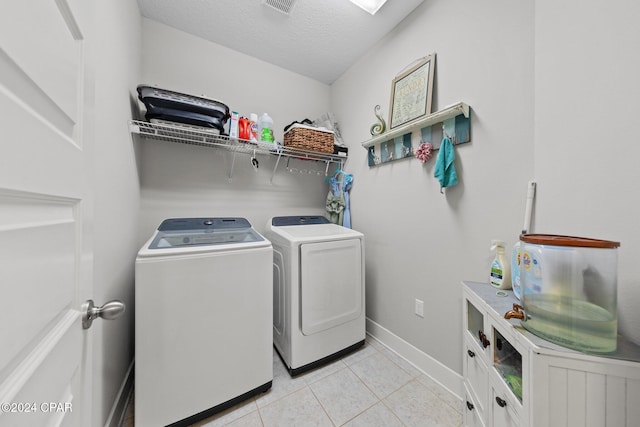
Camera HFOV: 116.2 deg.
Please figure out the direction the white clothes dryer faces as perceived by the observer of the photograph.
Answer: facing the viewer and to the right of the viewer

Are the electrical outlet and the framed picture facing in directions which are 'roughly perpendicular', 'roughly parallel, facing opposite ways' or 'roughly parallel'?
roughly parallel

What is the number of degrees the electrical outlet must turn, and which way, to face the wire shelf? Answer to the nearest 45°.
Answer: approximately 45° to its right

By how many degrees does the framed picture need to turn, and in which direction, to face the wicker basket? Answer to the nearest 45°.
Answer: approximately 45° to its right

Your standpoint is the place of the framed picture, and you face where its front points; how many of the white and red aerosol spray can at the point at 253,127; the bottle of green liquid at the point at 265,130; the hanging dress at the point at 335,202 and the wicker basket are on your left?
0

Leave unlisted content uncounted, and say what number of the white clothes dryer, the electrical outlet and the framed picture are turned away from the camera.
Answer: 0

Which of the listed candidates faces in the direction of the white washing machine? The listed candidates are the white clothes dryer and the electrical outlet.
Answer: the electrical outlet

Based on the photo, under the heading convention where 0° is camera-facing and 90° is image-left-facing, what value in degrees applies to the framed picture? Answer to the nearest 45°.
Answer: approximately 45°

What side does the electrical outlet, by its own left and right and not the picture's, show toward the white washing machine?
front

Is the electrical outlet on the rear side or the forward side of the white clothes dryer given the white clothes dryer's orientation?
on the forward side

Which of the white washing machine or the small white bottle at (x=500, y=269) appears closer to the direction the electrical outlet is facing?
the white washing machine

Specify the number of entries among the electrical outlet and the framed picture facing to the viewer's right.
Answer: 0

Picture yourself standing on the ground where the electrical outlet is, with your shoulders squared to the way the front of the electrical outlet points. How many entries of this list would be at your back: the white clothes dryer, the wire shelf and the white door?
0

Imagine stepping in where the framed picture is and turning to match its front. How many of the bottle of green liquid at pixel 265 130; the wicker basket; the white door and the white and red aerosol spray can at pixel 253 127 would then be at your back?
0

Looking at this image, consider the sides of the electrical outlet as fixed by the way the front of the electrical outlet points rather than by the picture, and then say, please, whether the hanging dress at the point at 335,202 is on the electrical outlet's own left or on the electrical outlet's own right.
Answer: on the electrical outlet's own right

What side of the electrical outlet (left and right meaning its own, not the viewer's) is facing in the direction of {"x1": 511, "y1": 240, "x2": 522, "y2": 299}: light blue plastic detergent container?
left

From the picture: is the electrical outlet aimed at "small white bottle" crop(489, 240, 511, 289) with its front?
no

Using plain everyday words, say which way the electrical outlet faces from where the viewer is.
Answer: facing the viewer and to the left of the viewer
